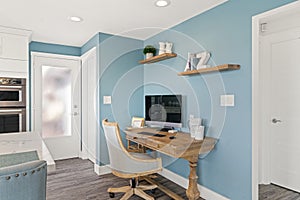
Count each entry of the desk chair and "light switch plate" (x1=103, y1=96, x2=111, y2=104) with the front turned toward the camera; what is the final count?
1

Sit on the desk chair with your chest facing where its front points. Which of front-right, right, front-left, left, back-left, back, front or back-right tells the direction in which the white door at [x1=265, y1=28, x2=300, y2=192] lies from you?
front-right

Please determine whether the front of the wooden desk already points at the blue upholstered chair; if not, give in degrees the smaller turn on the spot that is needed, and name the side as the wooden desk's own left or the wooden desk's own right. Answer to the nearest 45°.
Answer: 0° — it already faces it

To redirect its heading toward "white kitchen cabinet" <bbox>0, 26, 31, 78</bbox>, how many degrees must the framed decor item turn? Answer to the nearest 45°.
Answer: approximately 45° to its right

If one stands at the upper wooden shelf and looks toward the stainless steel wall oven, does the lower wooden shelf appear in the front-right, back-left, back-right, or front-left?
back-left

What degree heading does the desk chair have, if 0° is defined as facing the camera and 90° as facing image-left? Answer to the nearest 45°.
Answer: approximately 225°

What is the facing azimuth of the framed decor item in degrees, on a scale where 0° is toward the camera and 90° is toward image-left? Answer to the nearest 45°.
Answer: approximately 45°

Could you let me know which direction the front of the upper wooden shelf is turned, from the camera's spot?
facing the viewer and to the left of the viewer

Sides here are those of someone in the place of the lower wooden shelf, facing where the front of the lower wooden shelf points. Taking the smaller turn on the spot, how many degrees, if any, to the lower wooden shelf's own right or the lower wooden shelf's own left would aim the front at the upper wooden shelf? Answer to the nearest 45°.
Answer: approximately 90° to the lower wooden shelf's own right

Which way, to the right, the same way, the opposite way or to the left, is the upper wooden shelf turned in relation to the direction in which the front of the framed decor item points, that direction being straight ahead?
the same way

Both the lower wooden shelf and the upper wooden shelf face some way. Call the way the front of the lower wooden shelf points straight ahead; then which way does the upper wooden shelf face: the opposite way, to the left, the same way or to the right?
the same way

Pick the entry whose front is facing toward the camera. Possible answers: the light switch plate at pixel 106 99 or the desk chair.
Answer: the light switch plate

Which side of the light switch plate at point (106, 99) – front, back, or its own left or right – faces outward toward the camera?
front
